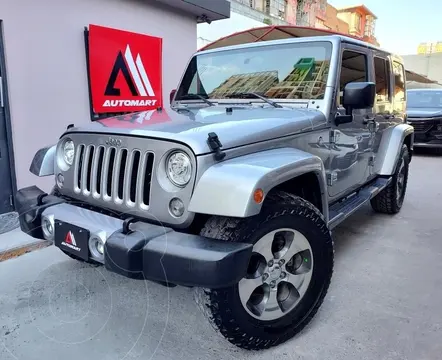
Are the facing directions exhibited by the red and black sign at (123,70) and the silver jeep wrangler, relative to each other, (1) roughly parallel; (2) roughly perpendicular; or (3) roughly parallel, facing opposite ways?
roughly perpendicular

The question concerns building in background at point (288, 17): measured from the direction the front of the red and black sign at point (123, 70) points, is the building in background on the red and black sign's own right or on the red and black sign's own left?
on the red and black sign's own left

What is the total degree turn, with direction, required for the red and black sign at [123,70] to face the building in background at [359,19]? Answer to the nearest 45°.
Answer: approximately 90° to its left

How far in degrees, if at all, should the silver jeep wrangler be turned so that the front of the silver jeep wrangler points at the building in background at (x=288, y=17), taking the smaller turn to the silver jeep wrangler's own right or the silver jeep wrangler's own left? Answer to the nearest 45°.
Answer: approximately 135° to the silver jeep wrangler's own right

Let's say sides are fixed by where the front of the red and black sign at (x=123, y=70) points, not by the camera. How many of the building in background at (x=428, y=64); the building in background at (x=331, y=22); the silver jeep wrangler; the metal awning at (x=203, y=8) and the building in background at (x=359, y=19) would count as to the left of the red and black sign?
4

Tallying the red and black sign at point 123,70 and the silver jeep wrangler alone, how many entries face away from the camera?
0

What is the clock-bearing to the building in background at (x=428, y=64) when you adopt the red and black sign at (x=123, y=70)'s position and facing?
The building in background is roughly at 9 o'clock from the red and black sign.

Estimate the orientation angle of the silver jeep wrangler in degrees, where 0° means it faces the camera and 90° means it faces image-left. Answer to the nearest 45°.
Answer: approximately 45°

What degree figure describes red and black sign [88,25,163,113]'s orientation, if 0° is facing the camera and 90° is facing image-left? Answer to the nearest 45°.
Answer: approximately 315°

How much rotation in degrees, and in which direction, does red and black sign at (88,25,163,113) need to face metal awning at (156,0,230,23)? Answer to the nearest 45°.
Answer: approximately 90° to its left

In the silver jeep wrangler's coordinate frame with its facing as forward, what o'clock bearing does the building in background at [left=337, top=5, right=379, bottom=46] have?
The building in background is roughly at 5 o'clock from the silver jeep wrangler.

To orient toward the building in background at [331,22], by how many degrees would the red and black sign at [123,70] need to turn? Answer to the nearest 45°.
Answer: approximately 90° to its left

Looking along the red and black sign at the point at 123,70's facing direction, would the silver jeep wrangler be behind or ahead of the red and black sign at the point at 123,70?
ahead

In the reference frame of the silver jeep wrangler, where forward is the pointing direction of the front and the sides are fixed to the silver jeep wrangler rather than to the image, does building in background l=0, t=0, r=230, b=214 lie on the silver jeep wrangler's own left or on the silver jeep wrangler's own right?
on the silver jeep wrangler's own right

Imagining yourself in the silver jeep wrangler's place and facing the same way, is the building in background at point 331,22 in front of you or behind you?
behind
